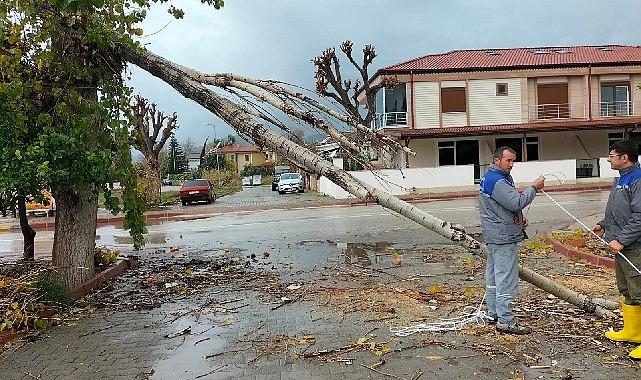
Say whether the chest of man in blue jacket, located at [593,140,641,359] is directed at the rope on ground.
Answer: yes

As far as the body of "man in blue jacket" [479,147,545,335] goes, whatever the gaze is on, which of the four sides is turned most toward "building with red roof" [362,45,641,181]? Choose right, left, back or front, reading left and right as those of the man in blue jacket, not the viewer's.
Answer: left

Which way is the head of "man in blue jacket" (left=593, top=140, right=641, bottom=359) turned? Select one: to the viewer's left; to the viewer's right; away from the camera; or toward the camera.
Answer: to the viewer's left

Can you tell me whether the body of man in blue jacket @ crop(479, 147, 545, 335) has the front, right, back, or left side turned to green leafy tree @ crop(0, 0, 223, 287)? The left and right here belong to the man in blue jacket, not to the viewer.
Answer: back

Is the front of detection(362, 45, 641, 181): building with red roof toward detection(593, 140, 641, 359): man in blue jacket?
yes

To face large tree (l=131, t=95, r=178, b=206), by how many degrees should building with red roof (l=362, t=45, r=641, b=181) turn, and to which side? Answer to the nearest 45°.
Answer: approximately 90° to its right

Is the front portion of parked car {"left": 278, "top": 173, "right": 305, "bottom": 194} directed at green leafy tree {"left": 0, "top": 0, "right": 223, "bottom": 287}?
yes

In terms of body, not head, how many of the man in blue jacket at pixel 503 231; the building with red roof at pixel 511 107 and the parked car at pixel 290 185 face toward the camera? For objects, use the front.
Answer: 2

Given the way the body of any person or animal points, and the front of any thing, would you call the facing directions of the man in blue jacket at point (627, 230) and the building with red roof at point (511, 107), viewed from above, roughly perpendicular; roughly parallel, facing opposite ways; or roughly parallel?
roughly perpendicular

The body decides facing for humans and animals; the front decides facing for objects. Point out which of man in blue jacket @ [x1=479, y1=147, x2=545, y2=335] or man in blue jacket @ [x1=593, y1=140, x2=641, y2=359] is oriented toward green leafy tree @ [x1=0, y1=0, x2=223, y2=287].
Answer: man in blue jacket @ [x1=593, y1=140, x2=641, y2=359]

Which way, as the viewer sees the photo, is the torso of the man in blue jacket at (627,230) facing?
to the viewer's left

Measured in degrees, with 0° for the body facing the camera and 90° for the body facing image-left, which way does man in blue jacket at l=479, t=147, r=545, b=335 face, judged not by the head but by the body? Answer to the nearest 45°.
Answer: approximately 270°
